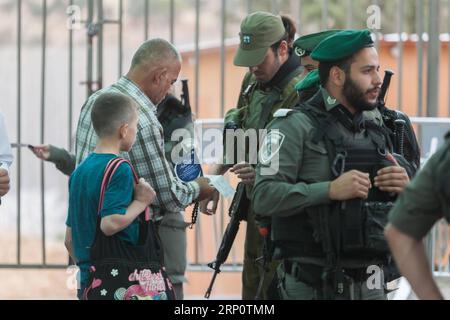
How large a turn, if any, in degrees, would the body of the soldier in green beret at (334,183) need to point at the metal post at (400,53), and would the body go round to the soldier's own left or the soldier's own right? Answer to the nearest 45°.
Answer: approximately 135° to the soldier's own left

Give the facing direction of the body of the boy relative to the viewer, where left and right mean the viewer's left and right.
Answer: facing away from the viewer and to the right of the viewer

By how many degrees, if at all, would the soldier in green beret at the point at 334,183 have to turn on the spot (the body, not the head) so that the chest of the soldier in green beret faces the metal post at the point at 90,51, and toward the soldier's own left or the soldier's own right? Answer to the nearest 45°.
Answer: approximately 180°

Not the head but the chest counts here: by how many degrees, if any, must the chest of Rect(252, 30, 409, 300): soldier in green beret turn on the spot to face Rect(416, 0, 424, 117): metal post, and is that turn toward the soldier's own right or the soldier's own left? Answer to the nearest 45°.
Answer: approximately 135° to the soldier's own left

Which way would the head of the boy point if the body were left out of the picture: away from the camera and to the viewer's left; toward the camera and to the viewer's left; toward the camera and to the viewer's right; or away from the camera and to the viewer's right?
away from the camera and to the viewer's right

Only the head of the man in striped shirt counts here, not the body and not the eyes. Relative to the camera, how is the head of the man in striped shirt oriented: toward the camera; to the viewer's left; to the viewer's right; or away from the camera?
to the viewer's right
